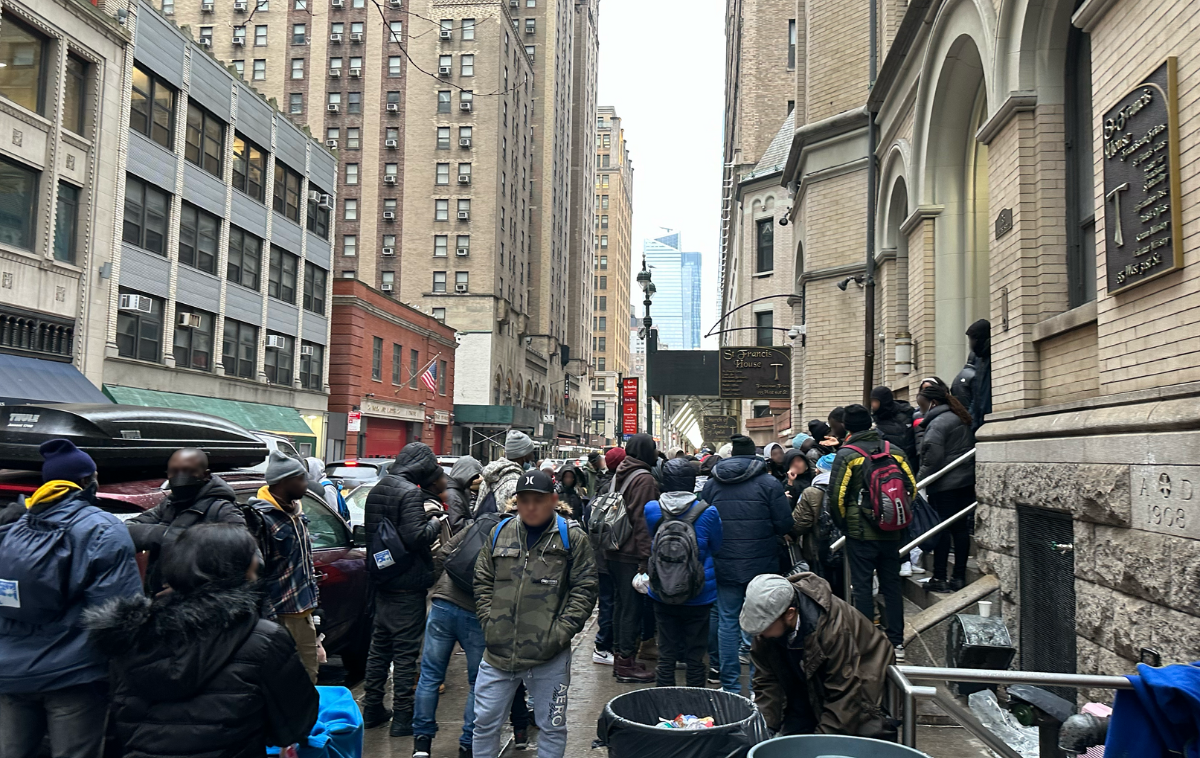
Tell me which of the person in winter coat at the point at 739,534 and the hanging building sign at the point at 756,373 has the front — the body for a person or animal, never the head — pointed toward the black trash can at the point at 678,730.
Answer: the hanging building sign

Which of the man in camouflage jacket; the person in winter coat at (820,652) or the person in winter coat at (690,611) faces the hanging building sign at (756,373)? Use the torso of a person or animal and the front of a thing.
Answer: the person in winter coat at (690,611)

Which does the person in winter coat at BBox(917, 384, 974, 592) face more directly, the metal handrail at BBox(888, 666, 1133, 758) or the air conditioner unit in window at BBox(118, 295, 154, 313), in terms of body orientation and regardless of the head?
the air conditioner unit in window

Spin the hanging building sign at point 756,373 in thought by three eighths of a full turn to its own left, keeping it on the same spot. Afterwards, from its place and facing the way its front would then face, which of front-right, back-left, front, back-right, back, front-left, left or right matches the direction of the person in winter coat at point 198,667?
back-right

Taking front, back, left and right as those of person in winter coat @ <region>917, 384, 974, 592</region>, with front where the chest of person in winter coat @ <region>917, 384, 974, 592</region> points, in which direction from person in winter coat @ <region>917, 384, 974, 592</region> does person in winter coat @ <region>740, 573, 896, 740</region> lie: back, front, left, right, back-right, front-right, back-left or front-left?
left

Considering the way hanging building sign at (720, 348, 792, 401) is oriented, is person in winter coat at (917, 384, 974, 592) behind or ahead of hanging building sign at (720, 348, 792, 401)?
ahead

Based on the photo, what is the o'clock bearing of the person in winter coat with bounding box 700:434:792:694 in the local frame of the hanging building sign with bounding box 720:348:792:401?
The person in winter coat is roughly at 12 o'clock from the hanging building sign.

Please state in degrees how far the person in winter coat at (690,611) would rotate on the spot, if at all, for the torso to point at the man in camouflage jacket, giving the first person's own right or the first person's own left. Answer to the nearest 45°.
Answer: approximately 135° to the first person's own left

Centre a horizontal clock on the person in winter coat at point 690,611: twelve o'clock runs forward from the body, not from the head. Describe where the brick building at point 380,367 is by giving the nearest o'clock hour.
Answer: The brick building is roughly at 11 o'clock from the person in winter coat.

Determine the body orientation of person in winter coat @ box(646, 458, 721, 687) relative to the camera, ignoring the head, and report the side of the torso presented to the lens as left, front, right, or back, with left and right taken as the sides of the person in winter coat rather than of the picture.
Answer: back

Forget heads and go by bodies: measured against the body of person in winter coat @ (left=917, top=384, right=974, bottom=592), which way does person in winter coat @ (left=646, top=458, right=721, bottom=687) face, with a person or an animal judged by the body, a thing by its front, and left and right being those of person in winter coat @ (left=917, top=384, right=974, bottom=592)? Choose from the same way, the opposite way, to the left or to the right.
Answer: to the right

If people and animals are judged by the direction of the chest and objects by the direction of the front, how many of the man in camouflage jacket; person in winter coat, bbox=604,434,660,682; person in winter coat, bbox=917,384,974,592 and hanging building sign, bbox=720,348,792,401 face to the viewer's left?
1

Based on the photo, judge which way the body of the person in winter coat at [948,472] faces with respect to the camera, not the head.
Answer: to the viewer's left

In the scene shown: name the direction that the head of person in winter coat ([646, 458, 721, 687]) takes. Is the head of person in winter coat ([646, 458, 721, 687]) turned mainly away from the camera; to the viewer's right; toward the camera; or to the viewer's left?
away from the camera

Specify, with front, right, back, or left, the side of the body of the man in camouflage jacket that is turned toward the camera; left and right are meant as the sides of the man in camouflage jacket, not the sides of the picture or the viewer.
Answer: front

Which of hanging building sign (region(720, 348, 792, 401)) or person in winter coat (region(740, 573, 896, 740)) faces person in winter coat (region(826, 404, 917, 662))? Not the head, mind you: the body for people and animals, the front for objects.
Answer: the hanging building sign

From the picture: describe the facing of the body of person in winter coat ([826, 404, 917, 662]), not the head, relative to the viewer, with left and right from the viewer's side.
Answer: facing away from the viewer and to the left of the viewer

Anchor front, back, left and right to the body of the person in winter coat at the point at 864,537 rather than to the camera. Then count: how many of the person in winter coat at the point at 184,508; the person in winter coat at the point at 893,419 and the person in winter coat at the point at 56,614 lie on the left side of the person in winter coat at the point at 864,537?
2

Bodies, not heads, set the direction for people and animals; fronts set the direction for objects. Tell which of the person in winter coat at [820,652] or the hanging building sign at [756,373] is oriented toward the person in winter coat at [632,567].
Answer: the hanging building sign

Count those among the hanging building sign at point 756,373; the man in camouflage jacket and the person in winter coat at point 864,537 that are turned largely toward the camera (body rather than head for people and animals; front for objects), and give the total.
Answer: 2
